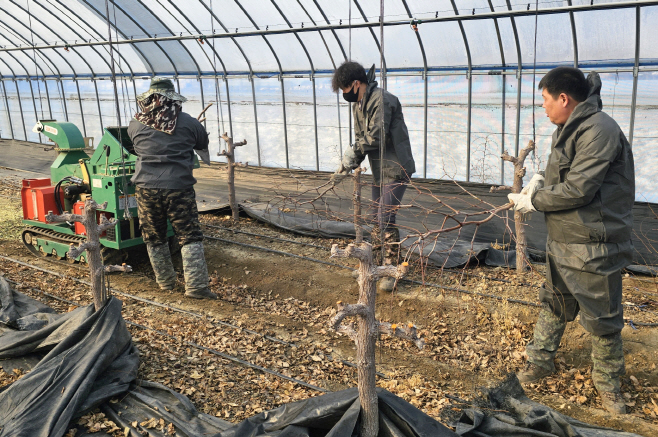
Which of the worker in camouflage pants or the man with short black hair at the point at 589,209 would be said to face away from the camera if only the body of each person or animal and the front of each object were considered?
the worker in camouflage pants

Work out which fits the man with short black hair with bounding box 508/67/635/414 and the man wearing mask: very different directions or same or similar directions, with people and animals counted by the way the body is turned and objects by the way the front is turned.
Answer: same or similar directions

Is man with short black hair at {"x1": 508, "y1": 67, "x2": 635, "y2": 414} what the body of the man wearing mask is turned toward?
no

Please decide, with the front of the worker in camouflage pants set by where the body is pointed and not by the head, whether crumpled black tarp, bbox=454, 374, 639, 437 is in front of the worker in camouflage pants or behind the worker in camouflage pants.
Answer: behind

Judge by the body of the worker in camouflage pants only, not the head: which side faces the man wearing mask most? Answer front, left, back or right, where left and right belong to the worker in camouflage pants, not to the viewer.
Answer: right

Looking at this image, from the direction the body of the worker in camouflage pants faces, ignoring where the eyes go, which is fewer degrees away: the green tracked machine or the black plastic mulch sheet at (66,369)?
the green tracked machine

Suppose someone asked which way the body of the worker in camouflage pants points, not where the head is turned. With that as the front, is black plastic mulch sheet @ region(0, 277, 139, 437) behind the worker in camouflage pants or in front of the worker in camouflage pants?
behind

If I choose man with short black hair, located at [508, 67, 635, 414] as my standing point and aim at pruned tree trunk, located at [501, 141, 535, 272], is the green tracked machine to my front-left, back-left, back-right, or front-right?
front-left

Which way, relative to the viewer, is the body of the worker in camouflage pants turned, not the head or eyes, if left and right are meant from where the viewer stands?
facing away from the viewer

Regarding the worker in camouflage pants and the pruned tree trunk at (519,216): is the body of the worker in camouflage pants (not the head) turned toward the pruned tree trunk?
no

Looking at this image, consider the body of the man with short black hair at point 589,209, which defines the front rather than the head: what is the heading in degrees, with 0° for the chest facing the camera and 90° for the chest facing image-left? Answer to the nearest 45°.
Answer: approximately 90°

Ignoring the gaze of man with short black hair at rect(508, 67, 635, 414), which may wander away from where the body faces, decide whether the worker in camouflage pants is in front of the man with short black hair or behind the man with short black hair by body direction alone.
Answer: in front

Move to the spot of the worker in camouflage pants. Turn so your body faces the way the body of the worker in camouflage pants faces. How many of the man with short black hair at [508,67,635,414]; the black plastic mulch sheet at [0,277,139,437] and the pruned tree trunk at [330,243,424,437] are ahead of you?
0

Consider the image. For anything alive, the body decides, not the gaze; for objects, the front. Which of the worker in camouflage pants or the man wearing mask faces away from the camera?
the worker in camouflage pants

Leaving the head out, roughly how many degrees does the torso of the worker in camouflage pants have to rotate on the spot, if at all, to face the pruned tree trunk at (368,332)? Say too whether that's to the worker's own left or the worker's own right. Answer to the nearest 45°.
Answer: approximately 180°

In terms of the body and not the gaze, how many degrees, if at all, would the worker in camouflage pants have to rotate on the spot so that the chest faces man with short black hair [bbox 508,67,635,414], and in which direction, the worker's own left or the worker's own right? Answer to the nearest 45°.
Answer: approximately 135° to the worker's own right

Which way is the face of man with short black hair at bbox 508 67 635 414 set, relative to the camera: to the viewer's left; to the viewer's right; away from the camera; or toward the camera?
to the viewer's left

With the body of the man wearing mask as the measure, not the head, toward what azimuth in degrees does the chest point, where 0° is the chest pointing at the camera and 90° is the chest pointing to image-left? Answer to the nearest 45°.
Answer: approximately 90°
